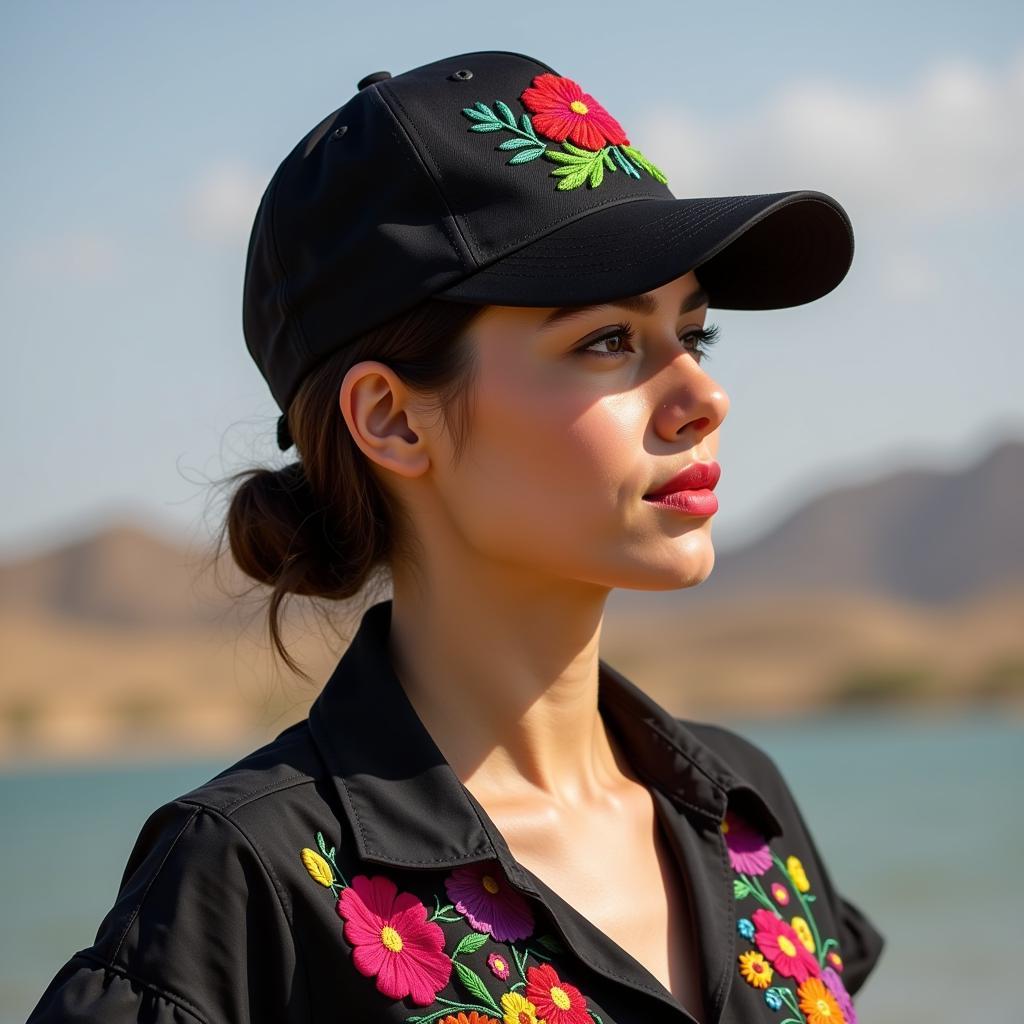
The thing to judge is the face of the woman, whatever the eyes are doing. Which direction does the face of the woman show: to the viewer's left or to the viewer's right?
to the viewer's right

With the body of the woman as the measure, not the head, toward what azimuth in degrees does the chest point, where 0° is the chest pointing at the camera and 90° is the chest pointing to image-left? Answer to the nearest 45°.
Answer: approximately 315°
